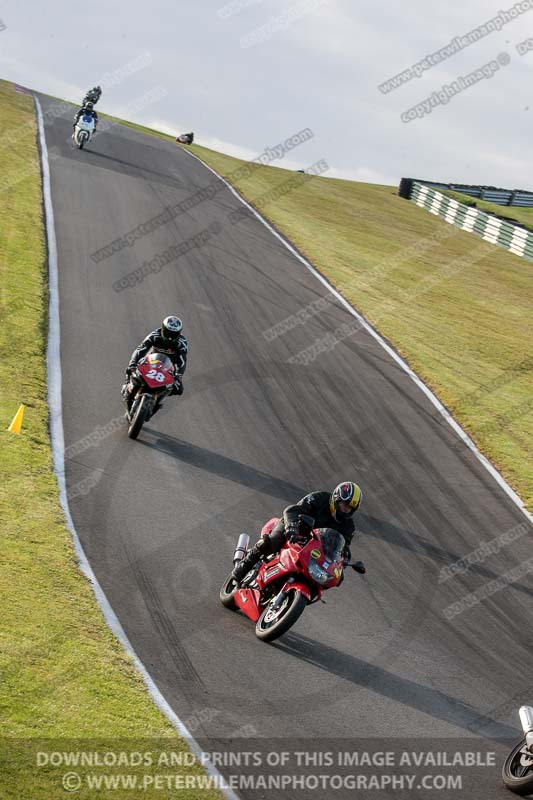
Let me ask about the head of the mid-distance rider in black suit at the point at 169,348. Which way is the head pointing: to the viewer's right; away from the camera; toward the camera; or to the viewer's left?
toward the camera

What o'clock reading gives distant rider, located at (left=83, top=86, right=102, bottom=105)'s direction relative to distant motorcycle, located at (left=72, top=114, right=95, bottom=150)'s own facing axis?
The distant rider is roughly at 6 o'clock from the distant motorcycle.

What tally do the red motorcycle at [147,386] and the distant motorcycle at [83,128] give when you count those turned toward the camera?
2

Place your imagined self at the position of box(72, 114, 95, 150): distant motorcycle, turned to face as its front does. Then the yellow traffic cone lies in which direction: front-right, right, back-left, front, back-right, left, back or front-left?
front

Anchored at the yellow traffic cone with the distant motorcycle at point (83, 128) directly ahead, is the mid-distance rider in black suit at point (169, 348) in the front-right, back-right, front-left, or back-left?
front-right

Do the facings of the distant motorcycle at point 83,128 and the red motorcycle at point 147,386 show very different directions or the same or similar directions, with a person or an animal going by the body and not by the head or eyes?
same or similar directions

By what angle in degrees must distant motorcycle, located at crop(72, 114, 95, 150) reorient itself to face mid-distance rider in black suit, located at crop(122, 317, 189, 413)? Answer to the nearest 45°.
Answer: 0° — it already faces them

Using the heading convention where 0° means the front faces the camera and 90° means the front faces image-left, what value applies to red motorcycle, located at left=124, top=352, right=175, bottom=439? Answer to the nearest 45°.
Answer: approximately 0°

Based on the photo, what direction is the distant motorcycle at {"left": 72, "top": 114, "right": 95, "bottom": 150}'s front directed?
toward the camera

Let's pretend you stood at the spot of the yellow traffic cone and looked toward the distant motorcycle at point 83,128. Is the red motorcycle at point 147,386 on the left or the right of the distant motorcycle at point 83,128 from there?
right

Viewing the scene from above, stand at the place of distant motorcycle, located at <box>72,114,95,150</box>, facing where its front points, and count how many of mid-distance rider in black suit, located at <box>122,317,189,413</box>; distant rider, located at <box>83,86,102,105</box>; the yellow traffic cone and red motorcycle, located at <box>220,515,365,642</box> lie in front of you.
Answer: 3

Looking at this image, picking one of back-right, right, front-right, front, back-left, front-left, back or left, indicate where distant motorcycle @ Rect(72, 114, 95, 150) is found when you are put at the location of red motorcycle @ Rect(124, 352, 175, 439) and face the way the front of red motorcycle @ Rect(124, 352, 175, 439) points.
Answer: back

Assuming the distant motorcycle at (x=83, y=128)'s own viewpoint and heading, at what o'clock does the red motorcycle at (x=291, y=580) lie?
The red motorcycle is roughly at 12 o'clock from the distant motorcycle.

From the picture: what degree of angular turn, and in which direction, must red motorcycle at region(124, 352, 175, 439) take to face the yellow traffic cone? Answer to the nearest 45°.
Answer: approximately 45° to its right

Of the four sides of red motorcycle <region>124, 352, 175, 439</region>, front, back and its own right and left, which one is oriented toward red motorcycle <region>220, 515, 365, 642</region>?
front

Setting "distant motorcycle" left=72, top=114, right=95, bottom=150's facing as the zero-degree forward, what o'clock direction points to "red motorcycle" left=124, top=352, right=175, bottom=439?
The red motorcycle is roughly at 12 o'clock from the distant motorcycle.

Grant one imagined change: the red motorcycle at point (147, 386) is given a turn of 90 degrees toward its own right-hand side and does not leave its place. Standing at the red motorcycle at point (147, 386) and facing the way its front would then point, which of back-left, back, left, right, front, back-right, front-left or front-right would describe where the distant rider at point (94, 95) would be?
right
